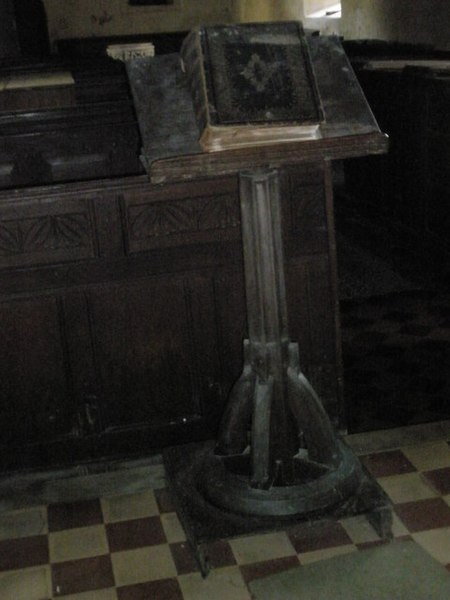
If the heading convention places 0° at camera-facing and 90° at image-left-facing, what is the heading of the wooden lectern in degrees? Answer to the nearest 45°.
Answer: approximately 0°

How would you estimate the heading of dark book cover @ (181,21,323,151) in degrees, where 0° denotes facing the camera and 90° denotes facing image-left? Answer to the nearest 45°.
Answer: approximately 0°
